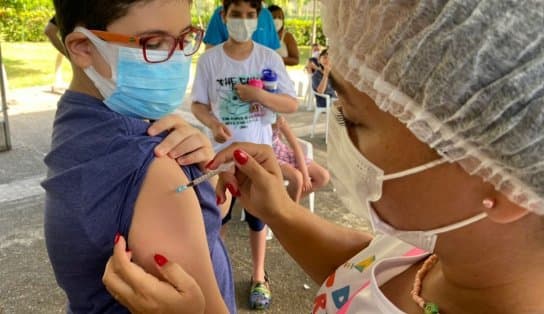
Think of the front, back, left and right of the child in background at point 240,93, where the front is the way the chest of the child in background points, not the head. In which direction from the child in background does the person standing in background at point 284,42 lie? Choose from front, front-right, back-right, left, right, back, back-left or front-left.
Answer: back

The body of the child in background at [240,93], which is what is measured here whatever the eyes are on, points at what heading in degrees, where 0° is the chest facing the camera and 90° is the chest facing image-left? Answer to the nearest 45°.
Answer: approximately 0°
